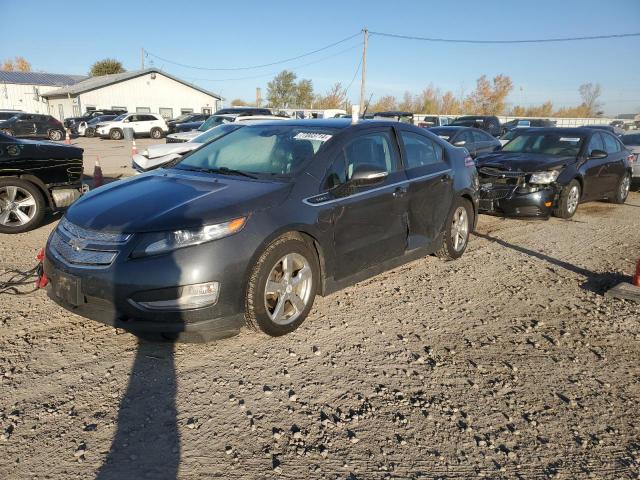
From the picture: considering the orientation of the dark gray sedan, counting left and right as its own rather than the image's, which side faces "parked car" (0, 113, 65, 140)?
right

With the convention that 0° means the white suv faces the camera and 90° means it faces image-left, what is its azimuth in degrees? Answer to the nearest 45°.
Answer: approximately 90°

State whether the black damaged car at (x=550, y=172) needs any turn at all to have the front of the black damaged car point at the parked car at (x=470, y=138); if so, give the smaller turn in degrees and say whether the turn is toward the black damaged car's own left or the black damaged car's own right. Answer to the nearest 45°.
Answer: approximately 90° to the black damaged car's own right

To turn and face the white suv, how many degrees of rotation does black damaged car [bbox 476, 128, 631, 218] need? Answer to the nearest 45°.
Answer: approximately 90° to its right

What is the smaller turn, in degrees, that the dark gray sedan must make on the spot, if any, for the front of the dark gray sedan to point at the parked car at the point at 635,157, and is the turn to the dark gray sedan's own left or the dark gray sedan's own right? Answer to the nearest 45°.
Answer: approximately 180°

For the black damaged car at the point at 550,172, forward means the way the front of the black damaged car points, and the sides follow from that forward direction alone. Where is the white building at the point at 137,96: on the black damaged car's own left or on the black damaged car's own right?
on the black damaged car's own right

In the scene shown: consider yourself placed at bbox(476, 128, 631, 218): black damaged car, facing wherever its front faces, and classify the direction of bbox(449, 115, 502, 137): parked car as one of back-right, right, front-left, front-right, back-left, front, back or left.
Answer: back-right

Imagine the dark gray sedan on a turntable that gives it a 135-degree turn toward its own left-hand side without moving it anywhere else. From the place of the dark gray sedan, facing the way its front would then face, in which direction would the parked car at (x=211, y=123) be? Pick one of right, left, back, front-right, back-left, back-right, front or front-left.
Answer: left

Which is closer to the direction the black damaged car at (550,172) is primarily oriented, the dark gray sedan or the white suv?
the dark gray sedan

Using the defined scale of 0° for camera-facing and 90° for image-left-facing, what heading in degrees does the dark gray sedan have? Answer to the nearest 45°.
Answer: approximately 45°

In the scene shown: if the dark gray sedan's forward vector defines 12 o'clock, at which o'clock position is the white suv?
The white suv is roughly at 4 o'clock from the dark gray sedan.
